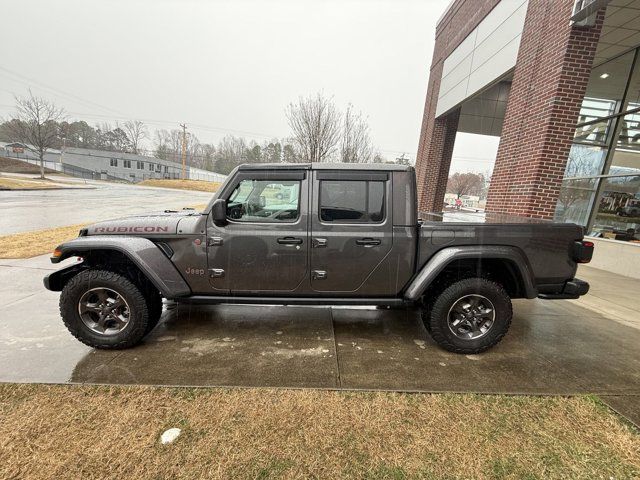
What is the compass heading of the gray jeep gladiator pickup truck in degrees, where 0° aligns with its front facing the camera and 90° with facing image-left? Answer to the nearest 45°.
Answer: approximately 90°

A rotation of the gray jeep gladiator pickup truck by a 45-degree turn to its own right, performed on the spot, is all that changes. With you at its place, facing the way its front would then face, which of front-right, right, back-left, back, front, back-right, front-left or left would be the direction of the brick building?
right
